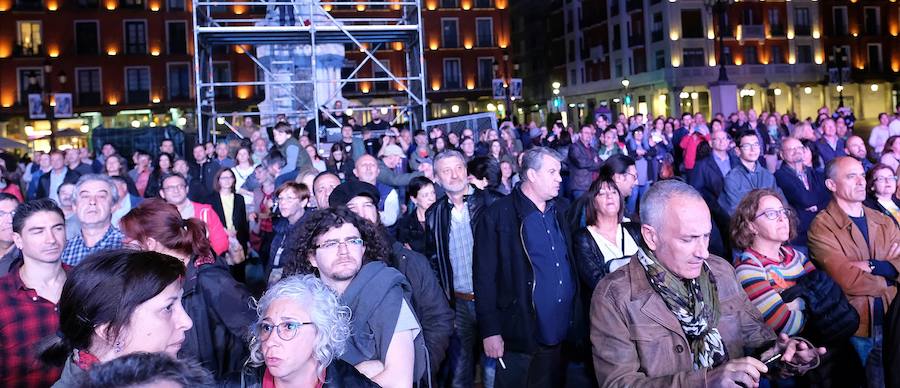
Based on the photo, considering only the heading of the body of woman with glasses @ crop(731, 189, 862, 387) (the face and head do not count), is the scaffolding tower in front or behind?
behind

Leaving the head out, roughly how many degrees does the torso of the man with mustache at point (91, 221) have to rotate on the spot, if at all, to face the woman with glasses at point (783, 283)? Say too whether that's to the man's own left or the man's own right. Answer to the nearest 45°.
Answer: approximately 45° to the man's own left

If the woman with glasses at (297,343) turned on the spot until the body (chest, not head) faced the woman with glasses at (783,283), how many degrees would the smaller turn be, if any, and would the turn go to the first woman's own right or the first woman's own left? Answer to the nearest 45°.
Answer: approximately 135° to the first woman's own left

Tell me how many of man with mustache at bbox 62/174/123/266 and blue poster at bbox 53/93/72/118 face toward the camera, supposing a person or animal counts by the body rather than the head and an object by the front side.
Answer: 2

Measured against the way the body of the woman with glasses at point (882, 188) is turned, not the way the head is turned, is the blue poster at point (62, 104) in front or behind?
behind

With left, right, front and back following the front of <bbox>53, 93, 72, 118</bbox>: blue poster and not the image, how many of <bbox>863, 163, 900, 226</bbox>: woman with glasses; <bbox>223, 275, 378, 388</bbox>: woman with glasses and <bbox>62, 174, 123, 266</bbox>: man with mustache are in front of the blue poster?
3

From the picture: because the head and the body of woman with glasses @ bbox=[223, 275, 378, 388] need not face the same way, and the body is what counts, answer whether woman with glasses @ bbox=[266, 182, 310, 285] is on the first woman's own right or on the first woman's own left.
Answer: on the first woman's own right

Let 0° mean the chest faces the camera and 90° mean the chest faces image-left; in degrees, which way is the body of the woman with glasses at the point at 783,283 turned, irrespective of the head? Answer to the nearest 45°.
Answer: approximately 315°

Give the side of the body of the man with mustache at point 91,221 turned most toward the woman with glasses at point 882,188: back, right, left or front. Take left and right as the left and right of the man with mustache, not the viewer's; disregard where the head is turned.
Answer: left

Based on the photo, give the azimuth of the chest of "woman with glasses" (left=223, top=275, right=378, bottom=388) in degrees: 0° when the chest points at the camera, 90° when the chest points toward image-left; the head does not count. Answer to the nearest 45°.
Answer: approximately 45°

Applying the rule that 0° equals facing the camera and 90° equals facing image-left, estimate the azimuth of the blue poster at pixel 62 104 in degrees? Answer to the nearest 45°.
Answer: approximately 0°

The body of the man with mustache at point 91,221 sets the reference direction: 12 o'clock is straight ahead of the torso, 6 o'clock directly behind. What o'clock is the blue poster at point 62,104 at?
The blue poster is roughly at 6 o'clock from the man with mustache.

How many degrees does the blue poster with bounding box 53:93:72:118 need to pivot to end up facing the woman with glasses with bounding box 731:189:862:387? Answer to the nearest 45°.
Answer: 0° — it already faces them

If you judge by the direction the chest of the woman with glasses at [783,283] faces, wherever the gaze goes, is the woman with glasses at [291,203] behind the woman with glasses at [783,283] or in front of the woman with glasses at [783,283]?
behind
